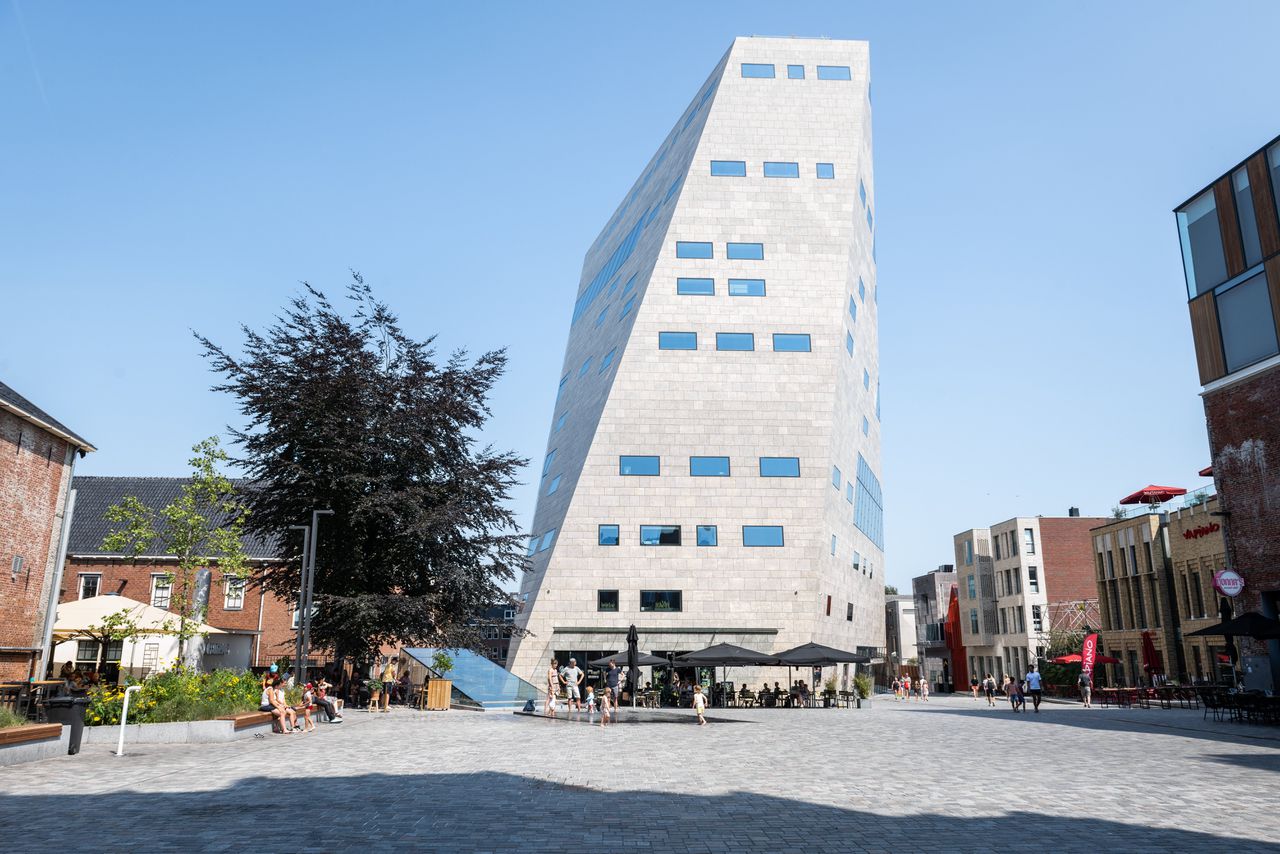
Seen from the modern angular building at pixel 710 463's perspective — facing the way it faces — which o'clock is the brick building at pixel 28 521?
The brick building is roughly at 2 o'clock from the modern angular building.

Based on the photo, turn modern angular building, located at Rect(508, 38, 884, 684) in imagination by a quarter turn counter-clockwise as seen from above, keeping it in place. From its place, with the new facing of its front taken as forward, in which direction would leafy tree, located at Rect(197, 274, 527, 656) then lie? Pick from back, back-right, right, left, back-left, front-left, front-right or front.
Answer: back-right

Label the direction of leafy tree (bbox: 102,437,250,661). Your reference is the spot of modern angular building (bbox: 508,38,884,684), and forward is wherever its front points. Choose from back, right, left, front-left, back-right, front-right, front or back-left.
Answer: front-right

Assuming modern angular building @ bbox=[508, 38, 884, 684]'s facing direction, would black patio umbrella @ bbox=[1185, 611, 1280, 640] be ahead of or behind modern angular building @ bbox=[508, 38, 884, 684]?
ahead

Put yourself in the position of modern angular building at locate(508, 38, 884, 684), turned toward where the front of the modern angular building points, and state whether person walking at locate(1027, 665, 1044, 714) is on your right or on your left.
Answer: on your left

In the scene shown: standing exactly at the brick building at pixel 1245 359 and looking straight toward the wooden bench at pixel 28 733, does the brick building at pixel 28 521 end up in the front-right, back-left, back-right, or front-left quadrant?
front-right

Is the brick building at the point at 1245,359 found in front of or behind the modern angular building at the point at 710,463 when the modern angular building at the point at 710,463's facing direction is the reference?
in front

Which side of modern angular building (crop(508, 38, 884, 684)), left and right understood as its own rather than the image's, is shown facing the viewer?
front
